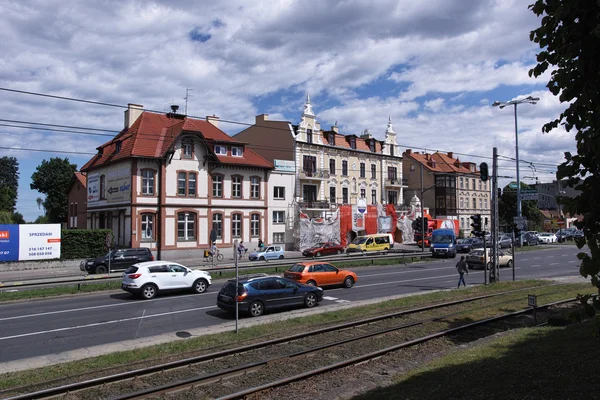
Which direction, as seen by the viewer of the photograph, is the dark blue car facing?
facing away from the viewer and to the right of the viewer

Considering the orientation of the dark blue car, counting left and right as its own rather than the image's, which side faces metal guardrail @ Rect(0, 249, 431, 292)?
left

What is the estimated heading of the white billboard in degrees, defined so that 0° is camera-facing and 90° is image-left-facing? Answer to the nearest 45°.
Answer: approximately 0°

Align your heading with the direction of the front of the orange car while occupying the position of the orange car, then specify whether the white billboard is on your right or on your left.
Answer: on your left

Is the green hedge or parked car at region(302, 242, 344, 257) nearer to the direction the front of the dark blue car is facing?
the parked car

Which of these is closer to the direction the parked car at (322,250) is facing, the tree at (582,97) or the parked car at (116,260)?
the parked car

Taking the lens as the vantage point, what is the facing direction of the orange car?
facing away from the viewer and to the right of the viewer
